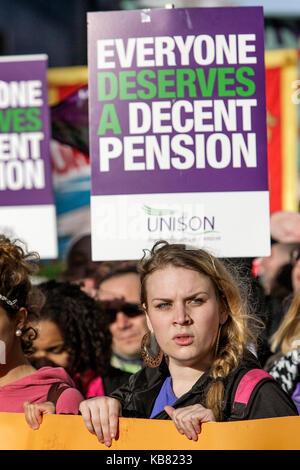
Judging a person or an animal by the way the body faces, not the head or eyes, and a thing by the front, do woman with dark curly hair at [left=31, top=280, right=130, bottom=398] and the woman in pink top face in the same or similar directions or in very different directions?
same or similar directions

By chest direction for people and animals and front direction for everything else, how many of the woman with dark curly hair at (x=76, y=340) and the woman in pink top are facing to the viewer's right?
0

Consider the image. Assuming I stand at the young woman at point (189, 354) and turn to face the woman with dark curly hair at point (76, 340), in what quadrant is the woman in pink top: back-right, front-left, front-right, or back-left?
front-left

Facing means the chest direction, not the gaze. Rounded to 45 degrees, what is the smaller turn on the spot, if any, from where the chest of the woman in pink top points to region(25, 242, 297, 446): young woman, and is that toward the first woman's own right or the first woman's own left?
approximately 90° to the first woman's own left

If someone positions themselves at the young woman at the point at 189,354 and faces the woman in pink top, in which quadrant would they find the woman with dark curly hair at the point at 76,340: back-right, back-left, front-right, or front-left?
front-right

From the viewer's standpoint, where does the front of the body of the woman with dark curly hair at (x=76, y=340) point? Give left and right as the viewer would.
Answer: facing the viewer and to the left of the viewer

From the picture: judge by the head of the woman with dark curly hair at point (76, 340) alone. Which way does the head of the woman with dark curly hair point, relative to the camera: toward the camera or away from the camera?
toward the camera

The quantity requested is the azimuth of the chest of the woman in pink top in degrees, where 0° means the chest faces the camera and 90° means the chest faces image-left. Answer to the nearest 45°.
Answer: approximately 45°

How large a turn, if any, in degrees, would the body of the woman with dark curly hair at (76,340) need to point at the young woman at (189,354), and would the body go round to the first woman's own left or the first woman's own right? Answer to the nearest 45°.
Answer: approximately 45° to the first woman's own left

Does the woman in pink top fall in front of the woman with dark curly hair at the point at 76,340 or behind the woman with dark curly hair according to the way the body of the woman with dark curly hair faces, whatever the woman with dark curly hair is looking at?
in front
